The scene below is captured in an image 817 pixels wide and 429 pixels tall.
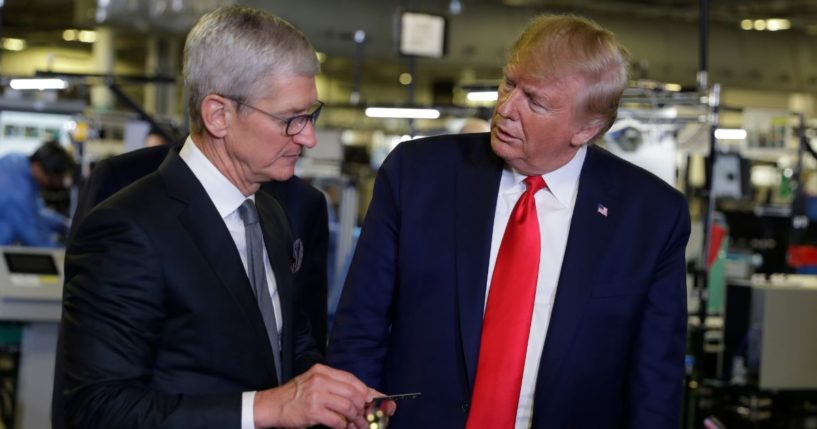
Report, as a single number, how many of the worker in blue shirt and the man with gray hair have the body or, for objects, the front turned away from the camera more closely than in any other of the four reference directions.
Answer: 0

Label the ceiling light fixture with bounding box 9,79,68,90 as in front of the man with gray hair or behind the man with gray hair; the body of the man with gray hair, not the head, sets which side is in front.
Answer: behind

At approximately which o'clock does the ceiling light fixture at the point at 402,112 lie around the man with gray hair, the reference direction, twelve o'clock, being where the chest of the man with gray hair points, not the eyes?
The ceiling light fixture is roughly at 8 o'clock from the man with gray hair.

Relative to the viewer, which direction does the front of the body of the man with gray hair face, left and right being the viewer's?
facing the viewer and to the right of the viewer

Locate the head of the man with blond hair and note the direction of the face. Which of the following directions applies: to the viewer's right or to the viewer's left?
to the viewer's left

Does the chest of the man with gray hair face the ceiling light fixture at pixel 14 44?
no

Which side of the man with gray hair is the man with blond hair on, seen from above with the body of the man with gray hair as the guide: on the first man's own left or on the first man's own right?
on the first man's own left

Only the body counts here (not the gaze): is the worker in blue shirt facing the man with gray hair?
no
